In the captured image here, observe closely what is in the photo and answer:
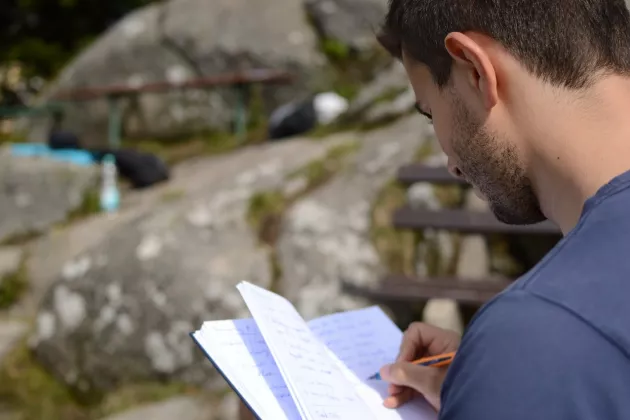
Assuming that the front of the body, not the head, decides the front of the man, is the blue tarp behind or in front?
in front

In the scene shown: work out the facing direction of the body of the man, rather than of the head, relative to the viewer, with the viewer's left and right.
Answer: facing away from the viewer and to the left of the viewer

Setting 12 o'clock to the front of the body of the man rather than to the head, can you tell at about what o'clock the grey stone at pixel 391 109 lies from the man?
The grey stone is roughly at 1 o'clock from the man.

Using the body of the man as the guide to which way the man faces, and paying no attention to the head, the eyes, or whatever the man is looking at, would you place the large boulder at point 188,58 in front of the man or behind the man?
in front

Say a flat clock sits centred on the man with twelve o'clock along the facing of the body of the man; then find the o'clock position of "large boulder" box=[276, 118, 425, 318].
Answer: The large boulder is roughly at 1 o'clock from the man.

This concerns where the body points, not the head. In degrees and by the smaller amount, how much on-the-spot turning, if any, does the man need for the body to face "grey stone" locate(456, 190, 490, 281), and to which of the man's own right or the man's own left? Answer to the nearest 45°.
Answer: approximately 45° to the man's own right

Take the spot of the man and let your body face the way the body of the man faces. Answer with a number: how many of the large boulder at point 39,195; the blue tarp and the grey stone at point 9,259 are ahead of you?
3

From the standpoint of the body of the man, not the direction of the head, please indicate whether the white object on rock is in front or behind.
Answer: in front

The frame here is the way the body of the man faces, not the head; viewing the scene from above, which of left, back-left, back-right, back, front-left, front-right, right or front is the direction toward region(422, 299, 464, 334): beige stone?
front-right

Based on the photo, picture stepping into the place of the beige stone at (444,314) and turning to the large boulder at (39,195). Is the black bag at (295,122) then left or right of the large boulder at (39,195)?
right

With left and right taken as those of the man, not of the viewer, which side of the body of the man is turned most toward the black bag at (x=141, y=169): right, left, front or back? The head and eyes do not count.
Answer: front

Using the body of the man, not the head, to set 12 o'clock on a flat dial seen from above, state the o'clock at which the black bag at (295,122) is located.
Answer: The black bag is roughly at 1 o'clock from the man.

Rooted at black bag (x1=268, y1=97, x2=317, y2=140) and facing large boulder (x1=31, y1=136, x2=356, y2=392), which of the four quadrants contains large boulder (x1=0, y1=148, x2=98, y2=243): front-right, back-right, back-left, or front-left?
front-right
